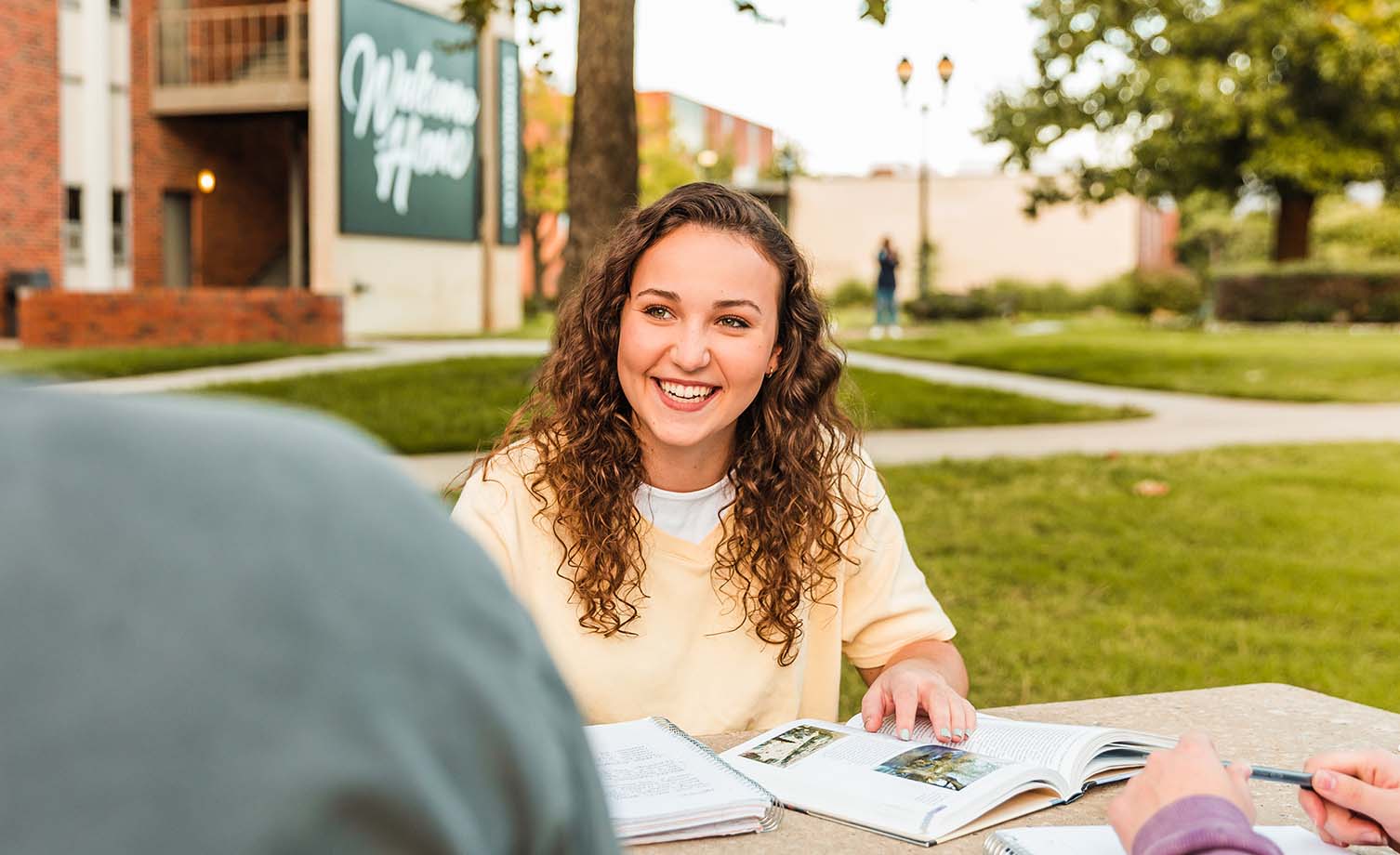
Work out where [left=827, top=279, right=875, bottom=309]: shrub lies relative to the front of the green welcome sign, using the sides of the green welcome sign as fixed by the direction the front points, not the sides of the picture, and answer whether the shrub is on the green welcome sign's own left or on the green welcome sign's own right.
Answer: on the green welcome sign's own left

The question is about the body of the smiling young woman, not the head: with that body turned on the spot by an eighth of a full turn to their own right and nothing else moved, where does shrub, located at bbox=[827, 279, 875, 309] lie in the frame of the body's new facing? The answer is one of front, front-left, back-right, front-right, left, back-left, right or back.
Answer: back-right

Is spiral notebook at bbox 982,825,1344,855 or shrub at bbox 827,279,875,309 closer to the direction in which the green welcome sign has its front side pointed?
the spiral notebook

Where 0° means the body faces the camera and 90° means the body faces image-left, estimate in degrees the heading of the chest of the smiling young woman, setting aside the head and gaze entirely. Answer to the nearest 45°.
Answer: approximately 0°

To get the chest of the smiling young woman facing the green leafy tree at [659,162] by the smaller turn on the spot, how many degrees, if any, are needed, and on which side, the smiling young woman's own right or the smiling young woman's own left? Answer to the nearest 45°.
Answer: approximately 180°

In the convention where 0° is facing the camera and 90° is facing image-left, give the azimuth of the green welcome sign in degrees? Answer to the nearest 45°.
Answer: approximately 315°

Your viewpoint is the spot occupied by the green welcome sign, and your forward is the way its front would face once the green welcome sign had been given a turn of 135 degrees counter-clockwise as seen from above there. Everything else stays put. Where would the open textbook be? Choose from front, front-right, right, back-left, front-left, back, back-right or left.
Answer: back

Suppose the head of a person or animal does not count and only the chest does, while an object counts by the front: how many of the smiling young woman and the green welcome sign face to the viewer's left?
0

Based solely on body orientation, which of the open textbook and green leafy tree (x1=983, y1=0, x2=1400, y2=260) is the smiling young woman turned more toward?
the open textbook

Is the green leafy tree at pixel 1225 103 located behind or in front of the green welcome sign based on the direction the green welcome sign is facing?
in front

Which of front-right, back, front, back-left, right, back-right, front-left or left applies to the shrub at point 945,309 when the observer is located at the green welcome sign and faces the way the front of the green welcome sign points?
front-left

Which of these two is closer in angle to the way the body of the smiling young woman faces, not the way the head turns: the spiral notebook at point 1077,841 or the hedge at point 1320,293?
the spiral notebook

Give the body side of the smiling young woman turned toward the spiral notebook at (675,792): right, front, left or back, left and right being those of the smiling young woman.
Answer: front

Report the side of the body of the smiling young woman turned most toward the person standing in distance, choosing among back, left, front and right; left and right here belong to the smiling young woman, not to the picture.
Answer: back
